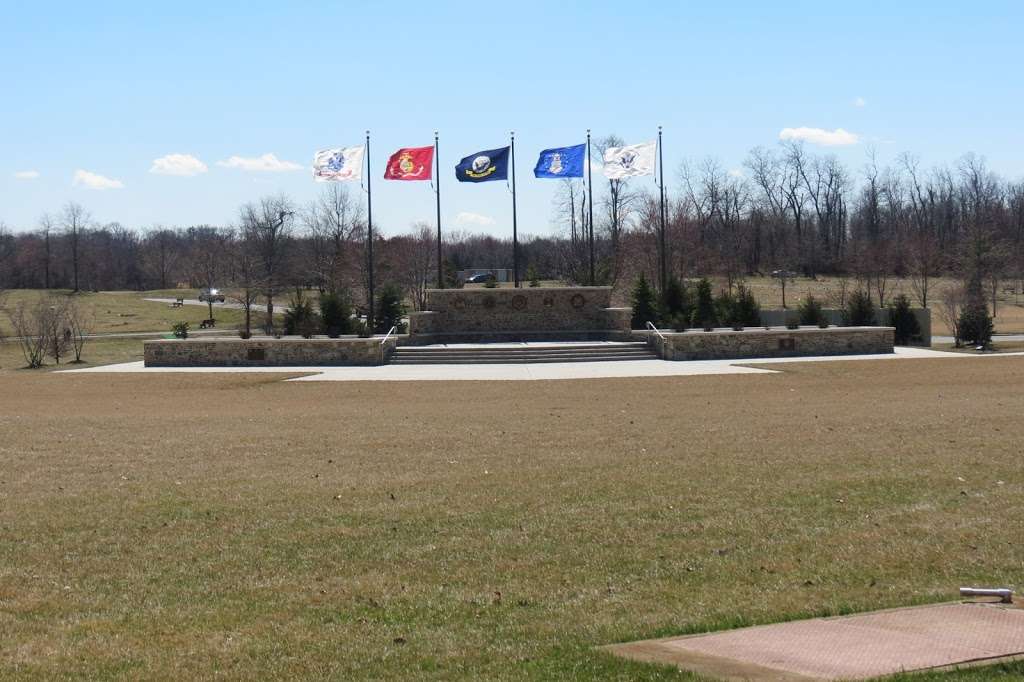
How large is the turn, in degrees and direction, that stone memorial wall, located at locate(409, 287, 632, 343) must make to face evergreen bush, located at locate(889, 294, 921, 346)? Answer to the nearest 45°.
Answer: approximately 90° to its left

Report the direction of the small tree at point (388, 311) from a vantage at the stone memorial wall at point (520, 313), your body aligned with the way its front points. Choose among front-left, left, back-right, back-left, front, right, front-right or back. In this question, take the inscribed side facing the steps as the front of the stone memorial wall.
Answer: back-right

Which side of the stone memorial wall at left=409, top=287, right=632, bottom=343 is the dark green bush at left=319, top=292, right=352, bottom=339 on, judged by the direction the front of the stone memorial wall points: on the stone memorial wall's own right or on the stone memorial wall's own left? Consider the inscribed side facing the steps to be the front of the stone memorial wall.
on the stone memorial wall's own right

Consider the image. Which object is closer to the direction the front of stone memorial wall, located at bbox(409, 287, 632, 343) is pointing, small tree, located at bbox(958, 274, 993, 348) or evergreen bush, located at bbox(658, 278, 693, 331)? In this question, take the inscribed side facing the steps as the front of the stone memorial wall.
the small tree

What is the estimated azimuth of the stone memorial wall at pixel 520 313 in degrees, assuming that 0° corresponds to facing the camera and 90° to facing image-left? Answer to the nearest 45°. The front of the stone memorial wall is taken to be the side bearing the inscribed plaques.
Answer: approximately 0°

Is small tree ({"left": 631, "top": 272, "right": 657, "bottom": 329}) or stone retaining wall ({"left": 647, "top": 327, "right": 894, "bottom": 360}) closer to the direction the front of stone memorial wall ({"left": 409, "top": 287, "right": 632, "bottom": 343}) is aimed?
the stone retaining wall

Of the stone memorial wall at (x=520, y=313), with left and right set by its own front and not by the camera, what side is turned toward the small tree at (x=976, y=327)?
left

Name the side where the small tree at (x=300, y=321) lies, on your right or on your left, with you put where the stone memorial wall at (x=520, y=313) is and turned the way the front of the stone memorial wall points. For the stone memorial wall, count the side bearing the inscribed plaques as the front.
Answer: on your right

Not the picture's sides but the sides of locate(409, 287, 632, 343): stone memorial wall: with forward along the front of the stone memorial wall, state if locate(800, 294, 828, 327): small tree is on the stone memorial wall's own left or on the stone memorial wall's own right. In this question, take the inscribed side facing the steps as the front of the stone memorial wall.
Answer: on the stone memorial wall's own left
